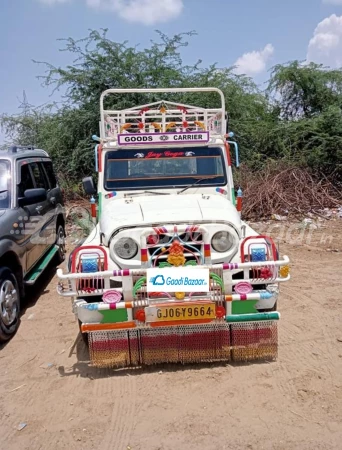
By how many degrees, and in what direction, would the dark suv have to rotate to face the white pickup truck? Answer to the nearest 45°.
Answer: approximately 90° to its left

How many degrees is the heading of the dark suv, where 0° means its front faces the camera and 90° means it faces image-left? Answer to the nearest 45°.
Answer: approximately 45°

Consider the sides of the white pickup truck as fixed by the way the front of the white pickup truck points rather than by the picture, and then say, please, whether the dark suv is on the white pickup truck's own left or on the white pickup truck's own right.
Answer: on the white pickup truck's own right
